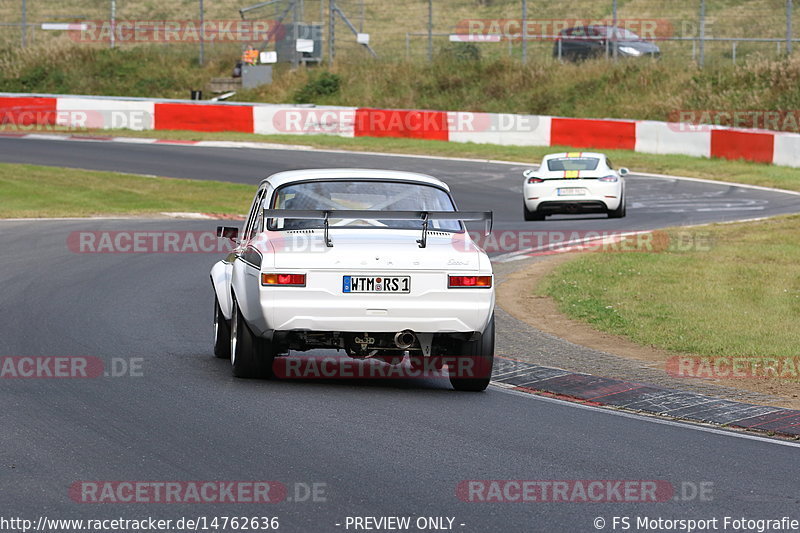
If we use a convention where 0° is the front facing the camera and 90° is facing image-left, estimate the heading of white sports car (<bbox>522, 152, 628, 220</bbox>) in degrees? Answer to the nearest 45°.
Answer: approximately 180°

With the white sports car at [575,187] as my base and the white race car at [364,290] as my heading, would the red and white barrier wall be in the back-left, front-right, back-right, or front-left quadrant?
back-right

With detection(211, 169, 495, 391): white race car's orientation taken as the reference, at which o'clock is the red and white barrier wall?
The red and white barrier wall is roughly at 12 o'clock from the white race car.

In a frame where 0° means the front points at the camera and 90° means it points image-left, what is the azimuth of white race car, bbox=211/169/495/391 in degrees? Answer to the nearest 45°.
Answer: approximately 180°

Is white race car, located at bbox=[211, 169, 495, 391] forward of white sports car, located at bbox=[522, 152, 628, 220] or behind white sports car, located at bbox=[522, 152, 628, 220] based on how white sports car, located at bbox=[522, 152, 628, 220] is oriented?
behind

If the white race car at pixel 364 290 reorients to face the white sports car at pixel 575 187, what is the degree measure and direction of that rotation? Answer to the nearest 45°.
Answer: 0° — it already faces it

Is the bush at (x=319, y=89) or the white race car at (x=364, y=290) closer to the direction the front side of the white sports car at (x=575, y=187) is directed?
the bush
